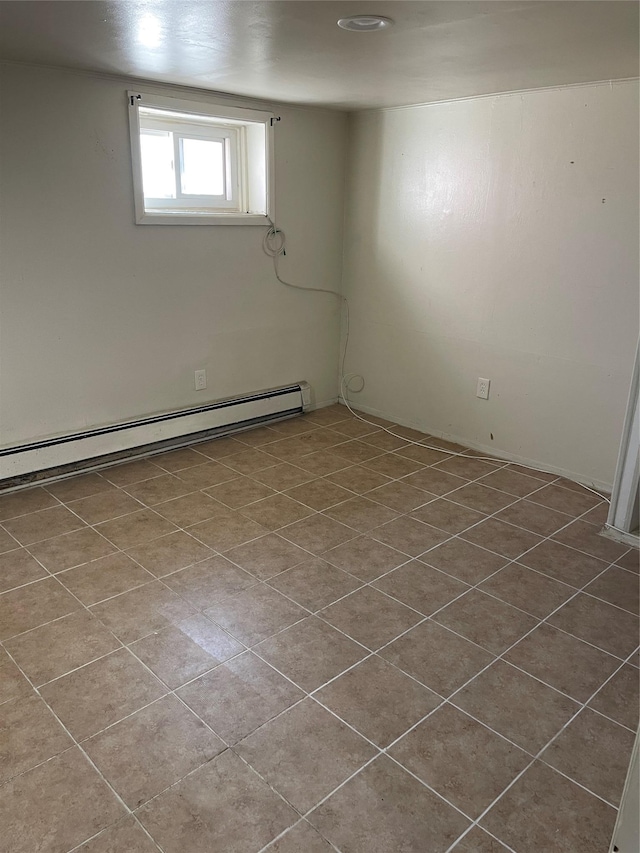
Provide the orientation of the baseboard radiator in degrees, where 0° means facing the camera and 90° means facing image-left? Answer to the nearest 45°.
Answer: approximately 315°

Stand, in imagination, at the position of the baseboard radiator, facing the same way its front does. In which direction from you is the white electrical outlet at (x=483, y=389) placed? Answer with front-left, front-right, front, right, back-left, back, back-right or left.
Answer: front-left
